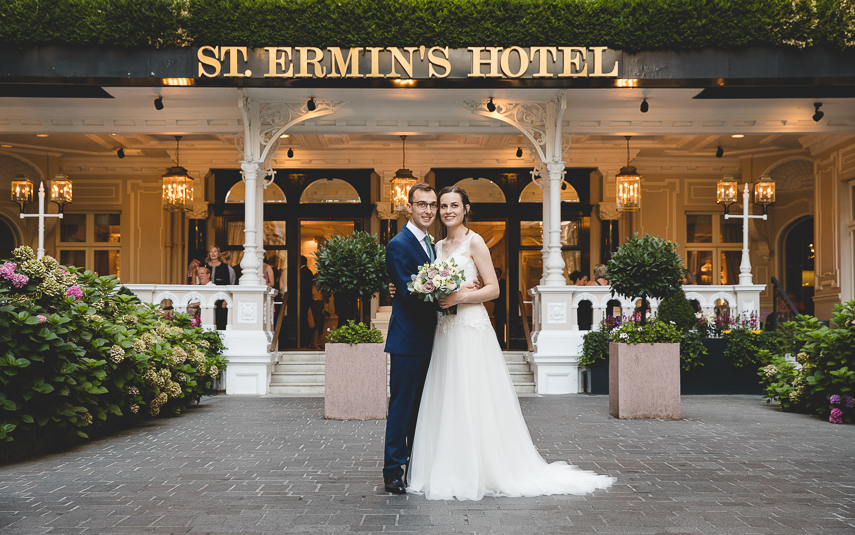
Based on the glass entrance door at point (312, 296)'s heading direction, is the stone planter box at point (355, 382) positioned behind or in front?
in front

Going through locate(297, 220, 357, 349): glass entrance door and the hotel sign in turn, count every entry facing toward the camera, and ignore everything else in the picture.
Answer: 2

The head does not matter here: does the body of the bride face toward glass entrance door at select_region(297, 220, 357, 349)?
no

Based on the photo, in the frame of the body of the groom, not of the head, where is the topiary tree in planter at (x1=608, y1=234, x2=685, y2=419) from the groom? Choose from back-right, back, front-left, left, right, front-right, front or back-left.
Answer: left

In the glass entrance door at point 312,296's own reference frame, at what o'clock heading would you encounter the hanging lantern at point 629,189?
The hanging lantern is roughly at 10 o'clock from the glass entrance door.

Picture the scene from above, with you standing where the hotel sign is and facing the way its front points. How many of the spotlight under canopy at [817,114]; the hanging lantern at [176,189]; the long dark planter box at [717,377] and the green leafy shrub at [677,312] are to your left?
3

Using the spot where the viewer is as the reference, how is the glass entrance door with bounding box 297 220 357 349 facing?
facing the viewer

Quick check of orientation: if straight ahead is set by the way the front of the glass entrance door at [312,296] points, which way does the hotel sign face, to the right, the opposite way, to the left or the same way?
the same way

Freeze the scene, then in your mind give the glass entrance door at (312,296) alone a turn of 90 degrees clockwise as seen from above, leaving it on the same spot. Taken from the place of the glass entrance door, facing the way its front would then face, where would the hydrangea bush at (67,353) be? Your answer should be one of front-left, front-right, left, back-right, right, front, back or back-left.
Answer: left

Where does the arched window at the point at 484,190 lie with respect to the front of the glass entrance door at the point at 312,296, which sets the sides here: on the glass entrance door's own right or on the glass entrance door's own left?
on the glass entrance door's own left

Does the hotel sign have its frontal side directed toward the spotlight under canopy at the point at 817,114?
no

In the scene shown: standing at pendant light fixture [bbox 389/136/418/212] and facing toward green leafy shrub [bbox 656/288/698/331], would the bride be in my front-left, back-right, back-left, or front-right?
front-right

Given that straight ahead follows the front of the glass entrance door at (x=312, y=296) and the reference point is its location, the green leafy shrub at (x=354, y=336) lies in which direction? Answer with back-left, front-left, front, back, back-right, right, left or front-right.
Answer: front

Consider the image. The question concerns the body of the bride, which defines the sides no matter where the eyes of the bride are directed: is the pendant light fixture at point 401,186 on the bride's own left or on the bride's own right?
on the bride's own right

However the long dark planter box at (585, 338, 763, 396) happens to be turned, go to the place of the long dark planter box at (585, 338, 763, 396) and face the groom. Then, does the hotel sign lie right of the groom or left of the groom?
right
